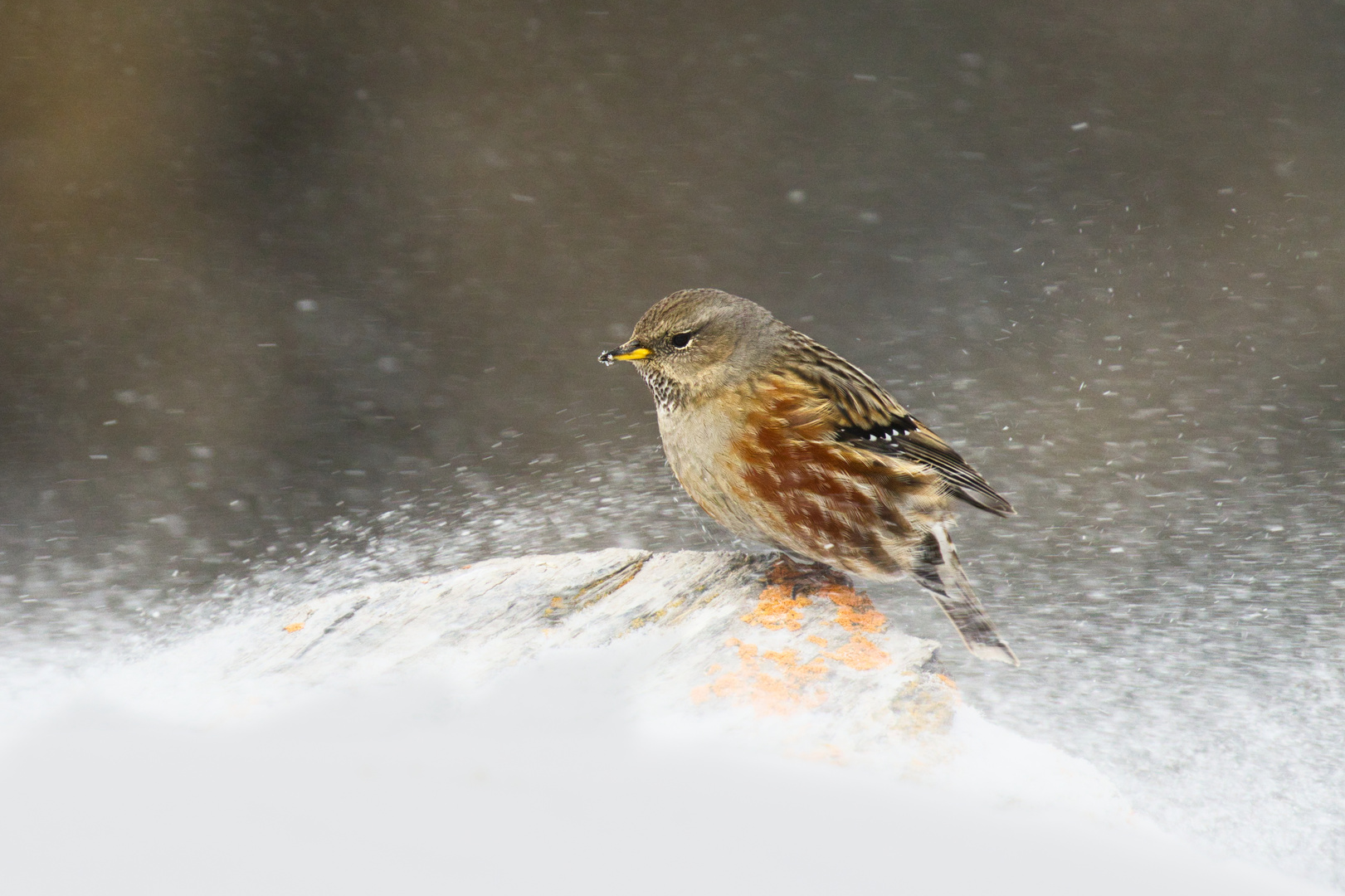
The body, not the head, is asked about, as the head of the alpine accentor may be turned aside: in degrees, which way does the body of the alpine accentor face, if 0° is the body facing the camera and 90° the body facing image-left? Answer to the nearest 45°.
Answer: approximately 90°
